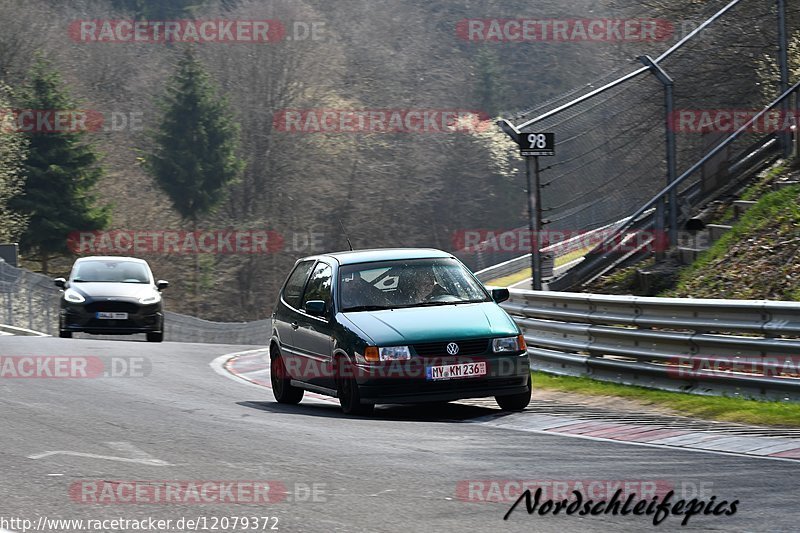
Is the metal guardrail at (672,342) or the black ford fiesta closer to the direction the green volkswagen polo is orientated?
the metal guardrail

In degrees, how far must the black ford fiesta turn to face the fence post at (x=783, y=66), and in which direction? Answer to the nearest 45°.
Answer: approximately 45° to its left

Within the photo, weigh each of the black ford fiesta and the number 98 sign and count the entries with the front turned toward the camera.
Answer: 2

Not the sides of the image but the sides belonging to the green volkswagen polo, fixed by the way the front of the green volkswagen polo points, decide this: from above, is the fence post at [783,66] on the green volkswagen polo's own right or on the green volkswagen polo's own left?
on the green volkswagen polo's own left

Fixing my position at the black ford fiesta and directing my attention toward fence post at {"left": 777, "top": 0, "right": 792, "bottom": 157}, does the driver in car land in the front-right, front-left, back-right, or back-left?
front-right

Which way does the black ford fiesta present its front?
toward the camera

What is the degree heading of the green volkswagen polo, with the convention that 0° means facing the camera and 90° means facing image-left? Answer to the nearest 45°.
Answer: approximately 315°

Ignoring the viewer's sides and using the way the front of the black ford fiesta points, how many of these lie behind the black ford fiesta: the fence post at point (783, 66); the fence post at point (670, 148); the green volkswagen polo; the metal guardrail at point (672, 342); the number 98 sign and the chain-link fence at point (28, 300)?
1

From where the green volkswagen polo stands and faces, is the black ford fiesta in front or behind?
behind

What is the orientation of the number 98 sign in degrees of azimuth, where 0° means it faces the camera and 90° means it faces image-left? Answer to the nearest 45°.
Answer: approximately 0°
